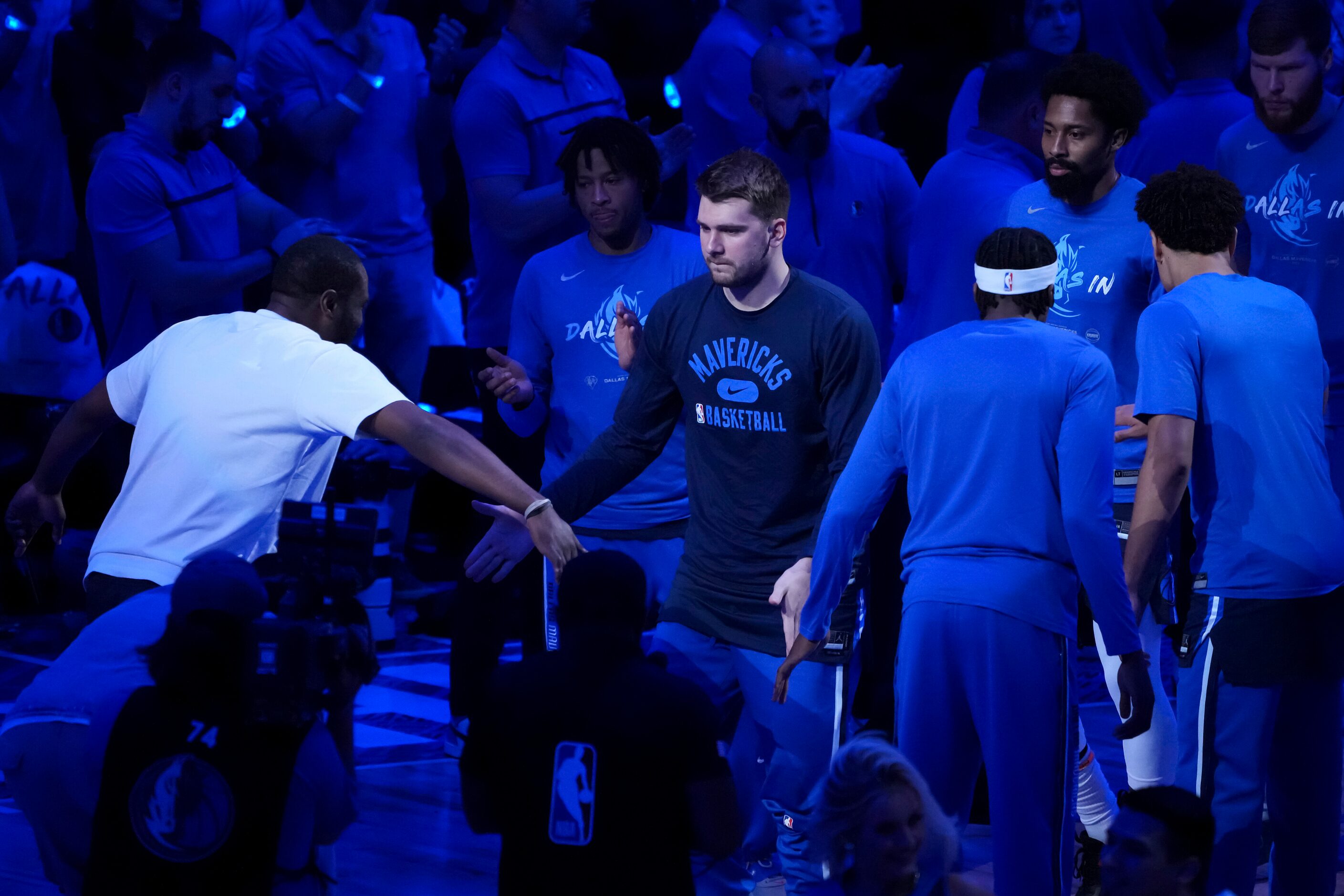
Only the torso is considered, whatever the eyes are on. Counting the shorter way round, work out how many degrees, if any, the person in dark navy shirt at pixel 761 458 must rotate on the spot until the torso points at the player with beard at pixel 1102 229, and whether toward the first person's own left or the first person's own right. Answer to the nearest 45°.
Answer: approximately 180°

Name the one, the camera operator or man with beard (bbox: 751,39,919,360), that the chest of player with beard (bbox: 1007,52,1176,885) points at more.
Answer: the camera operator

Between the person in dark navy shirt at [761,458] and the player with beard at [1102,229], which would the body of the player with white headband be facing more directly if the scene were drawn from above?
the player with beard

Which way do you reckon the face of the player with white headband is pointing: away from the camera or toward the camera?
away from the camera

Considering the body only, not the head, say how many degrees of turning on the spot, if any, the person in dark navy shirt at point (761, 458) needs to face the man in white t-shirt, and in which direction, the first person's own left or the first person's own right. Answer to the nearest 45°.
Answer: approximately 45° to the first person's own right

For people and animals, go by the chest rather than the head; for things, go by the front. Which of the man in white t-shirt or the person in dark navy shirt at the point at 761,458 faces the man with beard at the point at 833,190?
the man in white t-shirt

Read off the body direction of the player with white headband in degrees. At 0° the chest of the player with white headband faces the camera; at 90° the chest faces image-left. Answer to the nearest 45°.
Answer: approximately 180°

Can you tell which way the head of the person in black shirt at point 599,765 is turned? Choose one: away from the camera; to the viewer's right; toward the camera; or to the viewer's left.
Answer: away from the camera

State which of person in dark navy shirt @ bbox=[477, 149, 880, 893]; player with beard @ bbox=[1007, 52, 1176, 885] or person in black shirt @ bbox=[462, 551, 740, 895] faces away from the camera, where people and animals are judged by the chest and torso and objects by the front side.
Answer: person in black shirt @ bbox=[462, 551, 740, 895]

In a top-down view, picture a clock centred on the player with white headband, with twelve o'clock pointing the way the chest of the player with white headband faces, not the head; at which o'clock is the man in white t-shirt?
The man in white t-shirt is roughly at 9 o'clock from the player with white headband.

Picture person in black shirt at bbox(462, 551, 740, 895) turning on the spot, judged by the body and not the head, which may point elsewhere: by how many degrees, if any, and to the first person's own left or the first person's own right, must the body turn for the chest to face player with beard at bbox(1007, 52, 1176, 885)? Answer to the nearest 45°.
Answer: approximately 45° to the first person's own right

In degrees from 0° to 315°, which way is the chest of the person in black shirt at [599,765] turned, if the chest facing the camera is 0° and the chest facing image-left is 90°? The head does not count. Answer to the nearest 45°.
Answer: approximately 180°

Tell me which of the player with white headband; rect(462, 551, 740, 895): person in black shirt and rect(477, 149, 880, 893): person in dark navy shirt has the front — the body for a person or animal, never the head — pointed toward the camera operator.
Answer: rect(477, 149, 880, 893): person in dark navy shirt

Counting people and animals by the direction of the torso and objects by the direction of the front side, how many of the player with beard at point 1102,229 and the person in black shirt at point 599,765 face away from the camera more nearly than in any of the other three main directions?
1

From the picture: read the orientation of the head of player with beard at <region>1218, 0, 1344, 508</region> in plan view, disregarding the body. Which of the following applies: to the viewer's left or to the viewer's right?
to the viewer's left

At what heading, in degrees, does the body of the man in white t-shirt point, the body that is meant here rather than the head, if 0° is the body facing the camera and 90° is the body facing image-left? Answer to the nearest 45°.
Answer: approximately 225°
